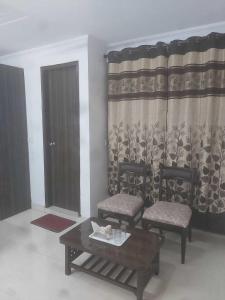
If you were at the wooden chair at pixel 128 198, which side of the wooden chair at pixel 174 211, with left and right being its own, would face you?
right

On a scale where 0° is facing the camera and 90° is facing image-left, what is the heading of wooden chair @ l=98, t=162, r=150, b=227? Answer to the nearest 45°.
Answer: approximately 45°

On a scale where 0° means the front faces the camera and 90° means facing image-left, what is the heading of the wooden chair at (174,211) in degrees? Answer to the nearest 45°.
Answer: approximately 45°

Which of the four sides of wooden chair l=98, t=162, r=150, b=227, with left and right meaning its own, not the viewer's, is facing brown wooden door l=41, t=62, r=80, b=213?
right

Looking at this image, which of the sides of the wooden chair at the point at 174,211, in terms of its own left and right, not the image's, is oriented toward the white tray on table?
front

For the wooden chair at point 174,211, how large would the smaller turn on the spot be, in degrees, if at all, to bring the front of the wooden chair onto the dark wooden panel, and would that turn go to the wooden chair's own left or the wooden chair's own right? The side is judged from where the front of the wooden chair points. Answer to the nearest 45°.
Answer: approximately 45° to the wooden chair's own right

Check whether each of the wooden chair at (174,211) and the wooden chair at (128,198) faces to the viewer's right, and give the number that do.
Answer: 0

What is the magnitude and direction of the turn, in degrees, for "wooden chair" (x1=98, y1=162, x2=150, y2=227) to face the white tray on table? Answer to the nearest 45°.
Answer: approximately 45° to its left

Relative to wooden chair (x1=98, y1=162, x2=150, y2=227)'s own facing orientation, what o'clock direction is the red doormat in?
The red doormat is roughly at 2 o'clock from the wooden chair.
